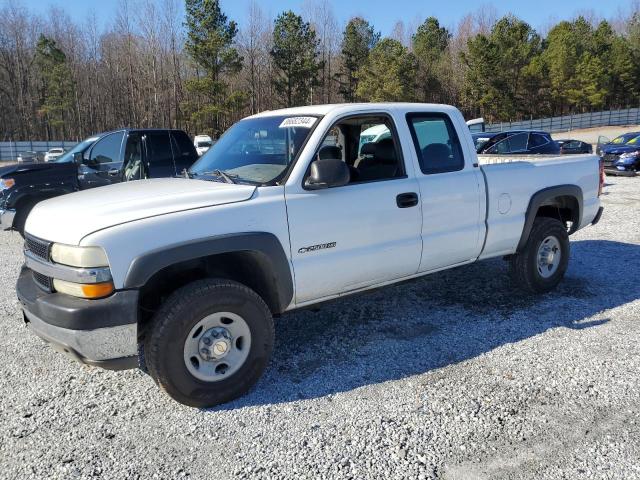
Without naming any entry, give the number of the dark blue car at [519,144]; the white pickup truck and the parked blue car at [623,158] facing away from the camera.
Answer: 0

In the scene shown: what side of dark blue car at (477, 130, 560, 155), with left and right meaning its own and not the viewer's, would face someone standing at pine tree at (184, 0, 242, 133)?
right

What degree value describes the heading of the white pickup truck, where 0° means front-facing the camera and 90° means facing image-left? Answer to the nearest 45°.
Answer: approximately 45°

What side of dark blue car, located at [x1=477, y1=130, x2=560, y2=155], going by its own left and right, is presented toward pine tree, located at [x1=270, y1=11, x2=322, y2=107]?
right

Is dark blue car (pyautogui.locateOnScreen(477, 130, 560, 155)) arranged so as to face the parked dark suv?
yes

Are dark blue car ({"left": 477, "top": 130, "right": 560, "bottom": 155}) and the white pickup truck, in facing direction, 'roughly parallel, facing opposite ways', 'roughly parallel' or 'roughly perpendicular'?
roughly parallel

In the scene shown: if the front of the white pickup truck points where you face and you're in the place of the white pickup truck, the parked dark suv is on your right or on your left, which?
on your right

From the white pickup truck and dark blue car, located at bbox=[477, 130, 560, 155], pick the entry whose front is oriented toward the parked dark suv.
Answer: the dark blue car

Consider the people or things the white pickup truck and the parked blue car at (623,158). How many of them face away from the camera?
0

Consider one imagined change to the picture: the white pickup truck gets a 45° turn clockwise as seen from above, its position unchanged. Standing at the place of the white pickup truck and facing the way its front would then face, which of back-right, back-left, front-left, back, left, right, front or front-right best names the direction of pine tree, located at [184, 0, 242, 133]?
right

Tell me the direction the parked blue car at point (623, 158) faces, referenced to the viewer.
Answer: facing the viewer and to the left of the viewer

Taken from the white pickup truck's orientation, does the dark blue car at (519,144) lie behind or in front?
behind
